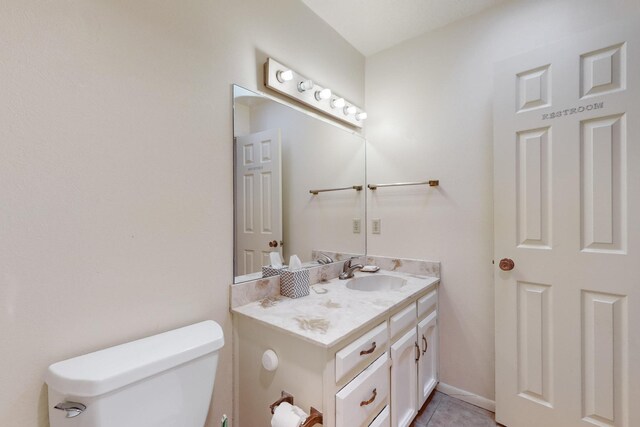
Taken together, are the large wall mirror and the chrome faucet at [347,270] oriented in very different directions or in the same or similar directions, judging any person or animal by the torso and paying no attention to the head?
same or similar directions

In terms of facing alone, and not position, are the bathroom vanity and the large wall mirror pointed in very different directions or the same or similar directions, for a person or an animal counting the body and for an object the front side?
same or similar directions

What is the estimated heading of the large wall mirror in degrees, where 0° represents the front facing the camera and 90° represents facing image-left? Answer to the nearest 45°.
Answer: approximately 315°

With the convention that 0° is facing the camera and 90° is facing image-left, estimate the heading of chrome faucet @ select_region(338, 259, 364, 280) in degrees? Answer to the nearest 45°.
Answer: approximately 315°

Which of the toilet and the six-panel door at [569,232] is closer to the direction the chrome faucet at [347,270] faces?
the six-panel door

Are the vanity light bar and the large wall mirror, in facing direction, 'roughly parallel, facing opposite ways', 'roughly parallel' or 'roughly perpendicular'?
roughly parallel

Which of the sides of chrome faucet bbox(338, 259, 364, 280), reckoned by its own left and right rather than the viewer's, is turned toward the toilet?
right

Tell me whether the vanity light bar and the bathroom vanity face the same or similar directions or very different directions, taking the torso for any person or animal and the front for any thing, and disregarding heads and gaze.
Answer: same or similar directions
